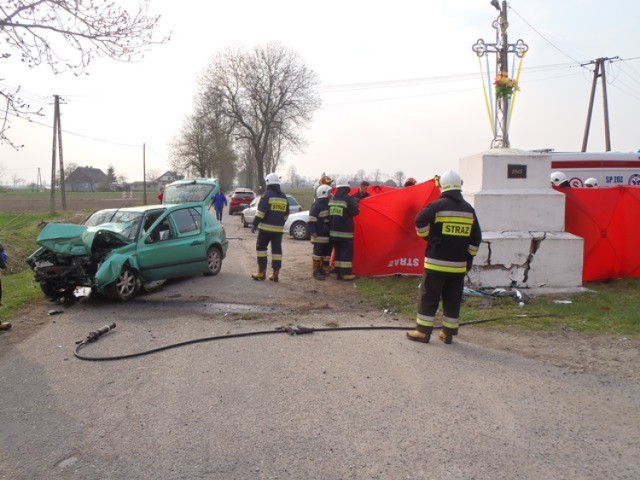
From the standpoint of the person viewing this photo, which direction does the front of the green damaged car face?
facing the viewer and to the left of the viewer

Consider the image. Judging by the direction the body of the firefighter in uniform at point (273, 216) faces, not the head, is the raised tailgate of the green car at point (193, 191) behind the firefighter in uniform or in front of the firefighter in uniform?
in front

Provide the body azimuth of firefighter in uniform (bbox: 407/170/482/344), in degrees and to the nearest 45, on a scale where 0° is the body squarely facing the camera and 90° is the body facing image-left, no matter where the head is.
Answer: approximately 135°

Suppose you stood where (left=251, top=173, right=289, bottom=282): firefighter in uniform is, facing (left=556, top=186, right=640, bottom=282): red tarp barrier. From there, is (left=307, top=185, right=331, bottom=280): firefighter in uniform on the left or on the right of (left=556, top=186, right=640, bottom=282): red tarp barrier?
left

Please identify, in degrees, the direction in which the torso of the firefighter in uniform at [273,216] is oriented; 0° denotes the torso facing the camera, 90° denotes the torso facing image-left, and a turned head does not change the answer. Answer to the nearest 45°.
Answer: approximately 135°

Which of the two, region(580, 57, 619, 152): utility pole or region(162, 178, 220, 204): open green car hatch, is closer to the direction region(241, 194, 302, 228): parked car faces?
the open green car hatch

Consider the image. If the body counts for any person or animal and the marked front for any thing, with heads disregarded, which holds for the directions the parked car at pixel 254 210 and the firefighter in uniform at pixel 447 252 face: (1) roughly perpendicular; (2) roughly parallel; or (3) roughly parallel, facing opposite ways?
roughly perpendicular

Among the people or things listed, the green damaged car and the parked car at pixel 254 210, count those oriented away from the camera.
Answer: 0

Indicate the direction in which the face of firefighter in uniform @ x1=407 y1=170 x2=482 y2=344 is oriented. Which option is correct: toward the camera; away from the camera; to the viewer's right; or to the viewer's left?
away from the camera
